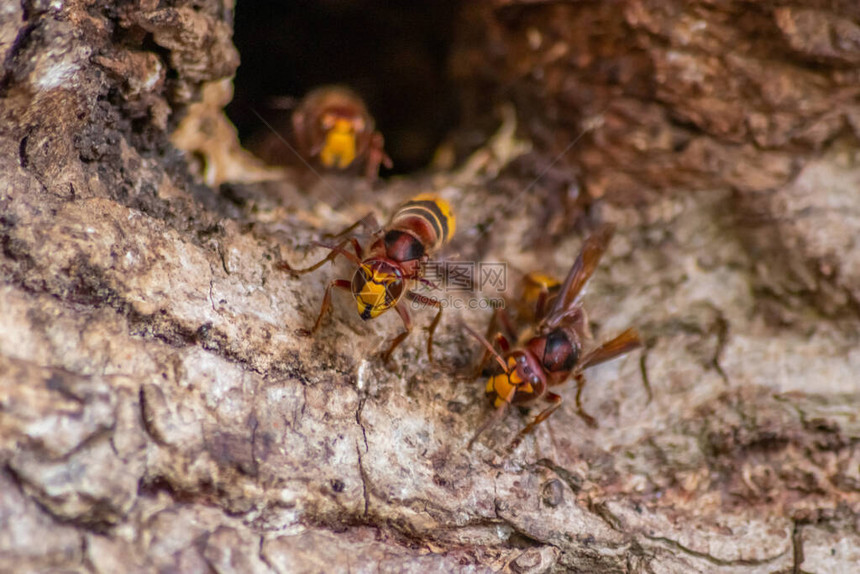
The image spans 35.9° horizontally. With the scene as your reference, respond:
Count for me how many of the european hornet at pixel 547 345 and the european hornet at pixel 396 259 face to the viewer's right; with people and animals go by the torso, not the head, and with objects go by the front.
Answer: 0

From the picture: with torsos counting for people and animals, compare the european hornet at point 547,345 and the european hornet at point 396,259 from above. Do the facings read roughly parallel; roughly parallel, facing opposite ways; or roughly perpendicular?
roughly parallel

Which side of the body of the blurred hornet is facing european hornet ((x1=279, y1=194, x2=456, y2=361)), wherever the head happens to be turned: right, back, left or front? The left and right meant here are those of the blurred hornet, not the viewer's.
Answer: front

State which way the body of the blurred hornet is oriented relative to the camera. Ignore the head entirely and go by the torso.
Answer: toward the camera

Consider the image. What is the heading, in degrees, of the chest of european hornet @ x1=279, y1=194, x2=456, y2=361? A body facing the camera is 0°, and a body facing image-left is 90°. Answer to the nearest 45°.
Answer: approximately 45°

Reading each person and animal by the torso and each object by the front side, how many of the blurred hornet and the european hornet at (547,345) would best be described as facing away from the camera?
0

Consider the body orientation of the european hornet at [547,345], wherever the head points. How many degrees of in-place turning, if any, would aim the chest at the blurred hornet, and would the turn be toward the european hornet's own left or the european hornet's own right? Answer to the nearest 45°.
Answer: approximately 90° to the european hornet's own right
